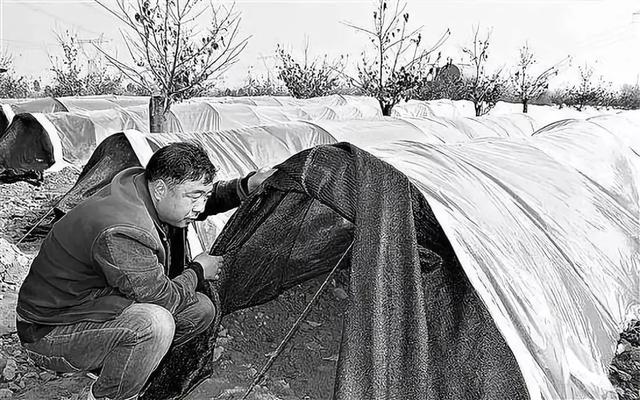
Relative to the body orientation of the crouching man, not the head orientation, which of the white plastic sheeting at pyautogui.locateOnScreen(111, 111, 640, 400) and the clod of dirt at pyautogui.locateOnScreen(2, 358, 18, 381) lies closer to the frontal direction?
the white plastic sheeting

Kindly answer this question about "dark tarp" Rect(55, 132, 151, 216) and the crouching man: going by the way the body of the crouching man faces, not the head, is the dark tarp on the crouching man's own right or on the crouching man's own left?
on the crouching man's own left

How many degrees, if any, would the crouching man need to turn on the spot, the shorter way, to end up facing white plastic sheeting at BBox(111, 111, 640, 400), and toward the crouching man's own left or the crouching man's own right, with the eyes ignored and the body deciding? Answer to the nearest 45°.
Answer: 0° — they already face it

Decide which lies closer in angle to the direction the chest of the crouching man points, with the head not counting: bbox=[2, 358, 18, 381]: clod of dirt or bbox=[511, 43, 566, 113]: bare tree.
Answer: the bare tree

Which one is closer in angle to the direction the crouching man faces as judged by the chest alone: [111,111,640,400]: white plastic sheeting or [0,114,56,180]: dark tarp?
the white plastic sheeting

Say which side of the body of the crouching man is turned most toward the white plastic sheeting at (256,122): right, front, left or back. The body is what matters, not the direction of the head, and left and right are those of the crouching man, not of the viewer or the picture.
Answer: left

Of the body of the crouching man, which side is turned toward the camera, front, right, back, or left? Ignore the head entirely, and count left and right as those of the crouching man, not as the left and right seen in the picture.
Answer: right

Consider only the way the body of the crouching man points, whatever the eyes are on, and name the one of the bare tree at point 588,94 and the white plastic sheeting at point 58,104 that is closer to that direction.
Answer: the bare tree

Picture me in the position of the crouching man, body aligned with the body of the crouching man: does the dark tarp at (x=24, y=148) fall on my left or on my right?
on my left

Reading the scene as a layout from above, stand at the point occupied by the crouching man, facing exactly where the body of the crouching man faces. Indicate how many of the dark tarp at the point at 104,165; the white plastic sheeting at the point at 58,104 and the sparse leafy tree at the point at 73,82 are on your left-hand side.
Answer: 3
